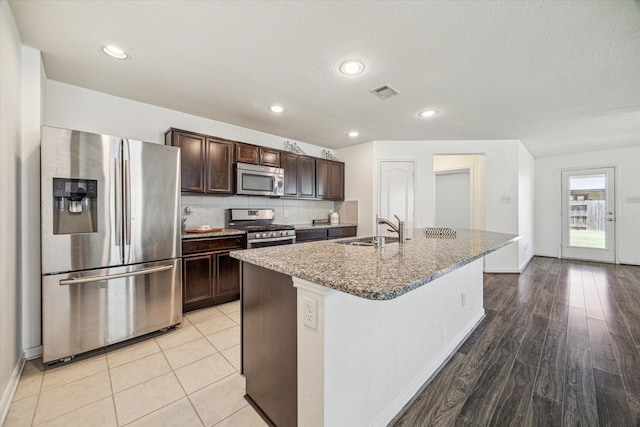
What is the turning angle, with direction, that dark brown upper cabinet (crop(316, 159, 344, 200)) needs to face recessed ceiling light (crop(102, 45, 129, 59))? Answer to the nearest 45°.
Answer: approximately 90° to its right

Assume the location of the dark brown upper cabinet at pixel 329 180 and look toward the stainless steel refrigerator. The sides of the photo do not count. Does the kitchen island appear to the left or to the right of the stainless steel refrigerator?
left

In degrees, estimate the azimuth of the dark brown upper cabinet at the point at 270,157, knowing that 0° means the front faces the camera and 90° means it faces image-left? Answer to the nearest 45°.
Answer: approximately 315°

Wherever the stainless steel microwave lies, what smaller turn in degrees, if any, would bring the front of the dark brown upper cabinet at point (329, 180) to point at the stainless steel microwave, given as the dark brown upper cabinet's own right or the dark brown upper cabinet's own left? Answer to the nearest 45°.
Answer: approximately 90° to the dark brown upper cabinet's own right

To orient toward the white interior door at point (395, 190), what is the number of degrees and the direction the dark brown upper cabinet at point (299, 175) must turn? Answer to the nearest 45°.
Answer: approximately 45° to its left

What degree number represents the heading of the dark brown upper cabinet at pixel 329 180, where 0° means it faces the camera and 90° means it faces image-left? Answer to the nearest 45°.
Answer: approximately 315°
